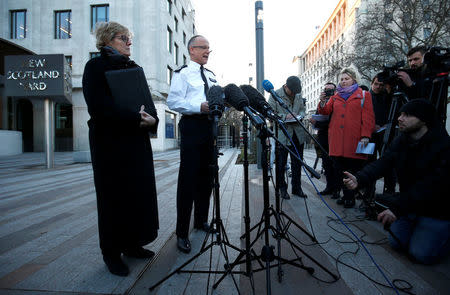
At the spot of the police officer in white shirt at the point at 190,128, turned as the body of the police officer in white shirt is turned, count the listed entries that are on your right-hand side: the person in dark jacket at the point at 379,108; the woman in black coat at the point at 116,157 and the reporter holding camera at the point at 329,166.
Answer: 1

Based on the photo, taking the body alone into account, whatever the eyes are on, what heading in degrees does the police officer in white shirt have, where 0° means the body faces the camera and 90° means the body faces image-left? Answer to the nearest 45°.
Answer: approximately 315°

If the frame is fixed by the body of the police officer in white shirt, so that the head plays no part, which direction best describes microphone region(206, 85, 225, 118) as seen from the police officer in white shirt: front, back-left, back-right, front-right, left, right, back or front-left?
front-right

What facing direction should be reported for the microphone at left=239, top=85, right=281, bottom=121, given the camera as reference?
facing to the left of the viewer

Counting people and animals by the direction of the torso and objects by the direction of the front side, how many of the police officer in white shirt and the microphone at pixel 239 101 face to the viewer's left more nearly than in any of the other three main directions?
1

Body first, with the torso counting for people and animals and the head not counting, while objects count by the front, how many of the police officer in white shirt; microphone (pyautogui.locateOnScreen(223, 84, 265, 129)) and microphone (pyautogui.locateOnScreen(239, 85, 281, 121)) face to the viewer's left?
2

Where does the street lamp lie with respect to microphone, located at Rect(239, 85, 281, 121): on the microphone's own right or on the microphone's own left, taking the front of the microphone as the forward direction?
on the microphone's own right

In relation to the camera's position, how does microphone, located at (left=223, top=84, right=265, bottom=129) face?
facing to the left of the viewer

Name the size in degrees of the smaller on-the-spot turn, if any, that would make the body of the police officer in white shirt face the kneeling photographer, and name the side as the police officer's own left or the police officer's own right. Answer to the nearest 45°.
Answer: approximately 45° to the police officer's own left

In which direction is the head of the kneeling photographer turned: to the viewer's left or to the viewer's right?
to the viewer's left

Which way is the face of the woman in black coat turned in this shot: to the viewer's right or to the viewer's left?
to the viewer's right

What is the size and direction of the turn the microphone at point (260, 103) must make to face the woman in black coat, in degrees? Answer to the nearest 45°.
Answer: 0° — it already faces them

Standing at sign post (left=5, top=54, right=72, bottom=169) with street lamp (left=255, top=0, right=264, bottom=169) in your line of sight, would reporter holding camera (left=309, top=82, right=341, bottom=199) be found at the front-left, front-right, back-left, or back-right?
front-right

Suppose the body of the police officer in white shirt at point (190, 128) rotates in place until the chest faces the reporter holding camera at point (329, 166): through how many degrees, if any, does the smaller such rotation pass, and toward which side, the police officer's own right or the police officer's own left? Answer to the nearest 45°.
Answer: approximately 90° to the police officer's own left

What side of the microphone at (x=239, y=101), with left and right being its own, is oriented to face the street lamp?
right

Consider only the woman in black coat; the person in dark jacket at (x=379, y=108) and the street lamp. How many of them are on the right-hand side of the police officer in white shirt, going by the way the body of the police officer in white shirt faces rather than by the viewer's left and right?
1

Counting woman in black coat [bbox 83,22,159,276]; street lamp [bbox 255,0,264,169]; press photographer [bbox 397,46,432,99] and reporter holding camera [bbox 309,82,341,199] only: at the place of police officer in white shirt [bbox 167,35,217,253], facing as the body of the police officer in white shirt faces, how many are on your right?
1

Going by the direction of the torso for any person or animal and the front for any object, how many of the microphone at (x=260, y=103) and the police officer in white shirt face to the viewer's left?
1
